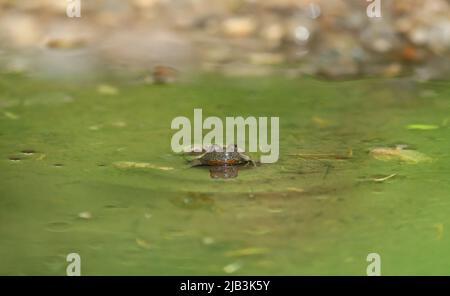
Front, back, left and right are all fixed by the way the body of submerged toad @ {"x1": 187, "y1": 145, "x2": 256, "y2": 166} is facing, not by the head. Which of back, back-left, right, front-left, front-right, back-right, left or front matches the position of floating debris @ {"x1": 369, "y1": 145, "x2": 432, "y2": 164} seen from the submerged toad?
left

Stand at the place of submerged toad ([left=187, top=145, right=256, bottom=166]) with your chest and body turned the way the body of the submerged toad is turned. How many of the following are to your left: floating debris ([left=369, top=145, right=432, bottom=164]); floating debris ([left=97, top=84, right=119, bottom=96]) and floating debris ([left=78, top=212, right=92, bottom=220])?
1

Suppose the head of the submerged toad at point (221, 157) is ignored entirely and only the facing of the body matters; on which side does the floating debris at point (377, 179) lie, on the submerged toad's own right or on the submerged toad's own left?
on the submerged toad's own left

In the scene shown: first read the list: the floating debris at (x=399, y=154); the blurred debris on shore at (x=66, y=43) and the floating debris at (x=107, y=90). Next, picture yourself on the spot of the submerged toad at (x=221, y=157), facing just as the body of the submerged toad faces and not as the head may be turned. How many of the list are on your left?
1

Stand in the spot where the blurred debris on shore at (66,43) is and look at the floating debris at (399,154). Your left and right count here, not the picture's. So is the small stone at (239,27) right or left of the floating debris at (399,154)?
left

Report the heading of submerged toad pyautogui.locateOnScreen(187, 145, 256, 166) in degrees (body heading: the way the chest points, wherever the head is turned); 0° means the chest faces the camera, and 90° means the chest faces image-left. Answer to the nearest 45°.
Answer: approximately 0°

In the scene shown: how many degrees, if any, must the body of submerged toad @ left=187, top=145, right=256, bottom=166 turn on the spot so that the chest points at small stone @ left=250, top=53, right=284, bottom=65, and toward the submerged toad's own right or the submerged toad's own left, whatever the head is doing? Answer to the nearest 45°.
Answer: approximately 180°

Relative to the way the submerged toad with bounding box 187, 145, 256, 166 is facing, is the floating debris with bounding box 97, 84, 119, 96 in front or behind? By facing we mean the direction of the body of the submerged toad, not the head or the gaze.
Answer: behind

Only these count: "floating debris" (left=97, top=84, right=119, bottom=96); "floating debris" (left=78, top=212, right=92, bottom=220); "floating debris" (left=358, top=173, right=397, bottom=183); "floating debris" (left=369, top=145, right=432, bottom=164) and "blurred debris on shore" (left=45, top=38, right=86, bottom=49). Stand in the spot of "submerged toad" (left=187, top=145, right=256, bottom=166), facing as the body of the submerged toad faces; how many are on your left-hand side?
2
